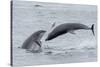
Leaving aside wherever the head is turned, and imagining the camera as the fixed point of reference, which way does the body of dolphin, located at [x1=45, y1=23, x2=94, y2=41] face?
to the viewer's left
